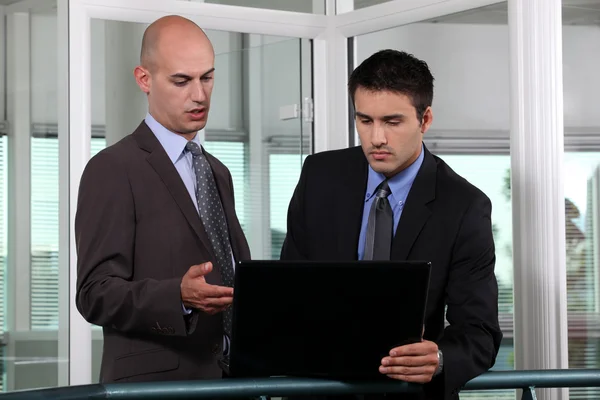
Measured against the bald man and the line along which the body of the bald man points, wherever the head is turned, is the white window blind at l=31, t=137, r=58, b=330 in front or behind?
behind

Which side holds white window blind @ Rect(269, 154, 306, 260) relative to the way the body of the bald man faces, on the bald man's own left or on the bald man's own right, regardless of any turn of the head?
on the bald man's own left

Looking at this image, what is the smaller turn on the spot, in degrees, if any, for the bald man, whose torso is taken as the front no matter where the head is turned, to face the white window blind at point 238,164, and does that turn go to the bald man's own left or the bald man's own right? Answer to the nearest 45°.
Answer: approximately 135° to the bald man's own left

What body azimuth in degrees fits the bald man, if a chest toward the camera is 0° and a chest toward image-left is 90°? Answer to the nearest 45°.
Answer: approximately 315°

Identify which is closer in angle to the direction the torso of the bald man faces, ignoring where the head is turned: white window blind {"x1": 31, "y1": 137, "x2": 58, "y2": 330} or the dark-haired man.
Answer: the dark-haired man

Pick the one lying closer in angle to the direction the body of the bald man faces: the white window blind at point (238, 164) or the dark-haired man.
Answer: the dark-haired man

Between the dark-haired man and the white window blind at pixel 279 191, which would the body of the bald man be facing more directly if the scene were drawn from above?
the dark-haired man

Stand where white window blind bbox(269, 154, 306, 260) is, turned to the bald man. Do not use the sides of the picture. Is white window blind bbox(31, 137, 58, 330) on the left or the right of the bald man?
right

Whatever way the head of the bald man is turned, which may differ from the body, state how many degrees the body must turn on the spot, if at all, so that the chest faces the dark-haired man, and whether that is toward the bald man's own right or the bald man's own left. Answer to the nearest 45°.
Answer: approximately 45° to the bald man's own left
